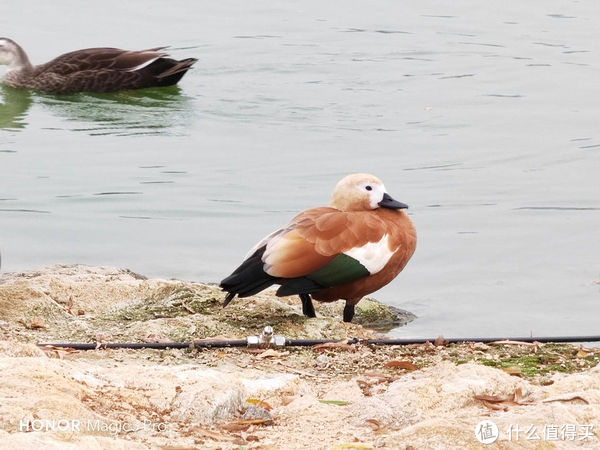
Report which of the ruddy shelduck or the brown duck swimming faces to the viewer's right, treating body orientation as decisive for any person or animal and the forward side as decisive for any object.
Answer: the ruddy shelduck

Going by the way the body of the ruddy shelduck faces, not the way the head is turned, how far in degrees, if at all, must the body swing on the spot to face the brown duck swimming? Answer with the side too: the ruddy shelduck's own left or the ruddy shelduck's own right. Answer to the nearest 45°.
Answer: approximately 90° to the ruddy shelduck's own left

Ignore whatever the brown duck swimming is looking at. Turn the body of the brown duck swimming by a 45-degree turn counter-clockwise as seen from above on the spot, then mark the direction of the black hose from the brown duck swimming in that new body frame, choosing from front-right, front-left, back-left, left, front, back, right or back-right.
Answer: front-left

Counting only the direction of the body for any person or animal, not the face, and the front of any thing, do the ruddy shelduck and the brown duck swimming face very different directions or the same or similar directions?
very different directions

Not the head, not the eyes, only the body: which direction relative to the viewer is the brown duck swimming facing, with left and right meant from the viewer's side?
facing to the left of the viewer

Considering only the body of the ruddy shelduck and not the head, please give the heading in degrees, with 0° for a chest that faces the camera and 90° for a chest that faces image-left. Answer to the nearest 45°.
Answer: approximately 270°

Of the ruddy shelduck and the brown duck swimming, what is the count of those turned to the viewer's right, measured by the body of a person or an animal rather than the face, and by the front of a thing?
1

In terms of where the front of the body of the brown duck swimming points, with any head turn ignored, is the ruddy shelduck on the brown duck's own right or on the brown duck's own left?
on the brown duck's own left
